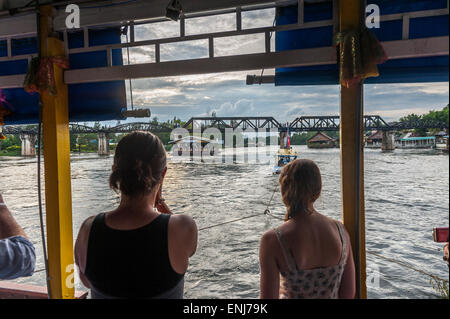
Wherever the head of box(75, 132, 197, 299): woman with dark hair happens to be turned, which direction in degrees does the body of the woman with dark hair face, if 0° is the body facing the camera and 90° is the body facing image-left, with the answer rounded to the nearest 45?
approximately 180°

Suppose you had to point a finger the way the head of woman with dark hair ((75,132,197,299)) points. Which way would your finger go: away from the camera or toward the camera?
away from the camera
